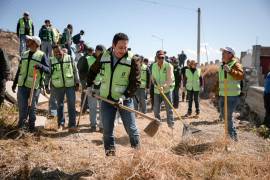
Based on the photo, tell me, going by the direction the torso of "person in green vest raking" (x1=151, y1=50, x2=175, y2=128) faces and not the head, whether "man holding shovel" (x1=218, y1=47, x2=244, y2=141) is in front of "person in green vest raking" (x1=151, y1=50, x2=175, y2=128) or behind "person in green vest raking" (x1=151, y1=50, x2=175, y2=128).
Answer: in front

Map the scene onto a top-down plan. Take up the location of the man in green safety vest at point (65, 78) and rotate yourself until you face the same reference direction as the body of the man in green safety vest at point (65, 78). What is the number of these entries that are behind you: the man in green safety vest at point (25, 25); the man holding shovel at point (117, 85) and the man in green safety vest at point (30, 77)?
1

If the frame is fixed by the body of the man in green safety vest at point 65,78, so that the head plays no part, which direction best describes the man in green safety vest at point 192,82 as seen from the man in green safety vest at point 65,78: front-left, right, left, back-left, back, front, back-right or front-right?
back-left

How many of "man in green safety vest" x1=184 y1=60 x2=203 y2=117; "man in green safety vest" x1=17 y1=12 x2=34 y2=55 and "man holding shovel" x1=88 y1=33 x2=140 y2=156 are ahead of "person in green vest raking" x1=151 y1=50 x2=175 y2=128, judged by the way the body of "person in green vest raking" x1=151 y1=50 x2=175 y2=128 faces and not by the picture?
1

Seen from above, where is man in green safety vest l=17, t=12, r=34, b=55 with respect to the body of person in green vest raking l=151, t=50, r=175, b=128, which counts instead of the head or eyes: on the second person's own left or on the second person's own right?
on the second person's own right

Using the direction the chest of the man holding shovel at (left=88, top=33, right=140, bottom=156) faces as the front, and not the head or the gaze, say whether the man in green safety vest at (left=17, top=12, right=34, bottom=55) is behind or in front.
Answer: behind

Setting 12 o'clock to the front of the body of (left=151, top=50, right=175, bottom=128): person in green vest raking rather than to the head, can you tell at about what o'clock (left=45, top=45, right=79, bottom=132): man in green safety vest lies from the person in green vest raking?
The man in green safety vest is roughly at 2 o'clock from the person in green vest raking.

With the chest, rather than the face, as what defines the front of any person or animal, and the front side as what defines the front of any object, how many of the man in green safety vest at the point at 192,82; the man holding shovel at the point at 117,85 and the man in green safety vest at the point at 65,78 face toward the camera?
3

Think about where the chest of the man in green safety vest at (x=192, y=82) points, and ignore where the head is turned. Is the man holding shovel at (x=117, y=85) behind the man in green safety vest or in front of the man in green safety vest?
in front

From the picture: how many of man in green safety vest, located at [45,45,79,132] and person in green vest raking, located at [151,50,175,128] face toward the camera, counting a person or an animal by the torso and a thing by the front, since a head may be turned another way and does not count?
2

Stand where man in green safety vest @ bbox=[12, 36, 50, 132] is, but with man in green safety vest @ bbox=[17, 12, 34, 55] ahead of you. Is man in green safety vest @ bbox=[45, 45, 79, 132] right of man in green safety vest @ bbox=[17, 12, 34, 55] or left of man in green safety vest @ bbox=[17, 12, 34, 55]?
right

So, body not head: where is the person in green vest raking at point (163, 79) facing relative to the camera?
toward the camera

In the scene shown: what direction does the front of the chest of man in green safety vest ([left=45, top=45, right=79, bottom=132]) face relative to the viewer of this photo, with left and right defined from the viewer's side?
facing the viewer

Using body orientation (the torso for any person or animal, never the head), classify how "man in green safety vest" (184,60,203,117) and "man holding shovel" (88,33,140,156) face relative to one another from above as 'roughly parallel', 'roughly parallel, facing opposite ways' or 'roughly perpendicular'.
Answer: roughly parallel

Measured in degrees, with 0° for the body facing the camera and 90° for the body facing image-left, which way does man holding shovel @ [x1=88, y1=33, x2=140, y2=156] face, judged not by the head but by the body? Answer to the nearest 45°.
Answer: approximately 0°

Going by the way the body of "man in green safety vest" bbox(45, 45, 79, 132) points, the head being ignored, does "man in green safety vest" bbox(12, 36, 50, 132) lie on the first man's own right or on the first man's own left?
on the first man's own right
